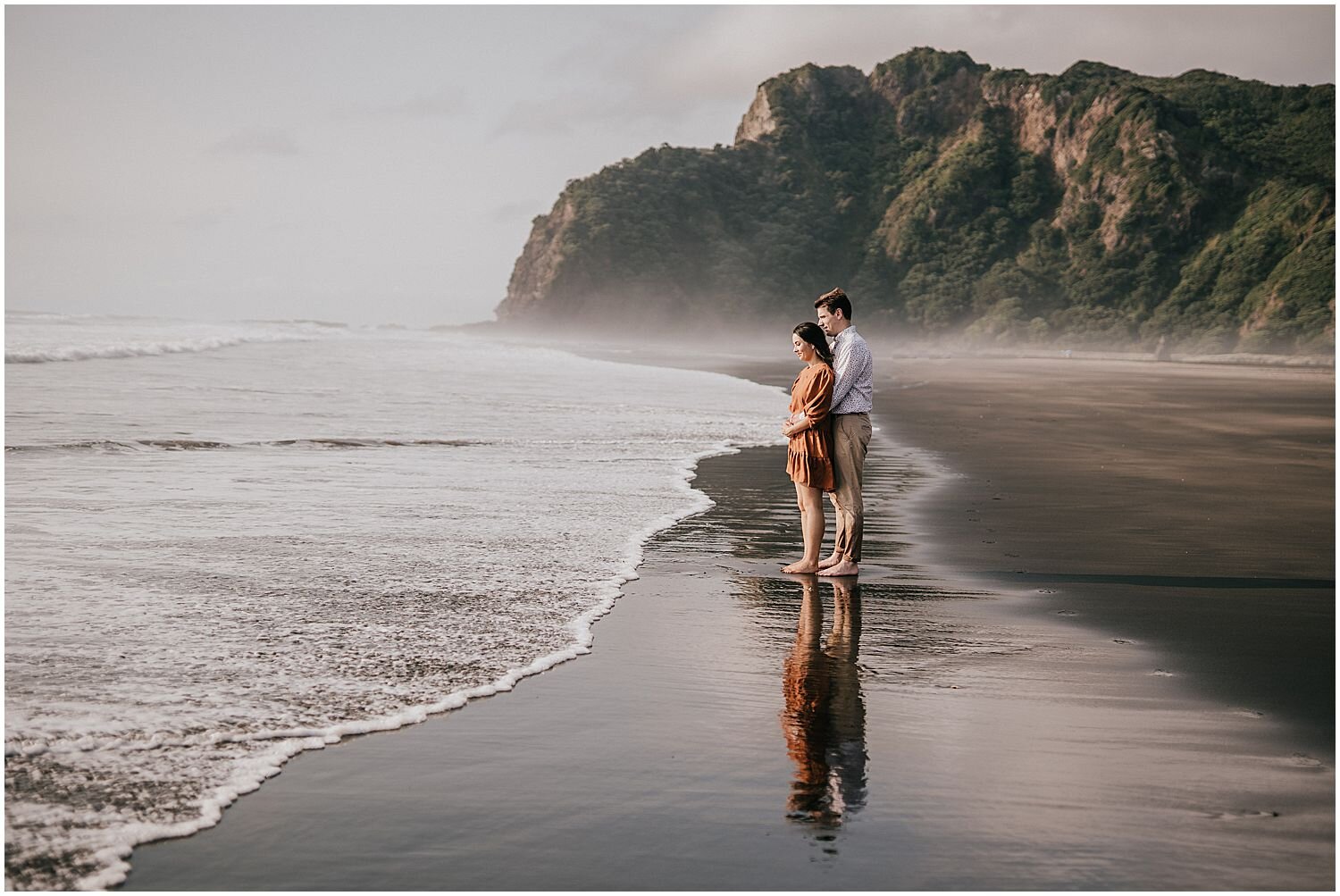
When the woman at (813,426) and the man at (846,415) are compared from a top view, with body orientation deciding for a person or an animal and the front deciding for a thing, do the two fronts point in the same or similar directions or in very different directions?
same or similar directions

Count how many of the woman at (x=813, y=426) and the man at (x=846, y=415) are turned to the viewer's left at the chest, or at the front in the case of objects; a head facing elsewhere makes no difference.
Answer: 2

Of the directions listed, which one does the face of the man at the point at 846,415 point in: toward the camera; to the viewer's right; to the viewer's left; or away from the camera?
to the viewer's left

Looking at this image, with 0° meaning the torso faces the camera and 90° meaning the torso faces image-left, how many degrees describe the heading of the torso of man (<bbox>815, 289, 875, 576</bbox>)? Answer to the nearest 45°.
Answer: approximately 90°

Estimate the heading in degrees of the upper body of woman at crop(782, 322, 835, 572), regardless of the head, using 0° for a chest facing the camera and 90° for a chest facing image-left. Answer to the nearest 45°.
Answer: approximately 90°
